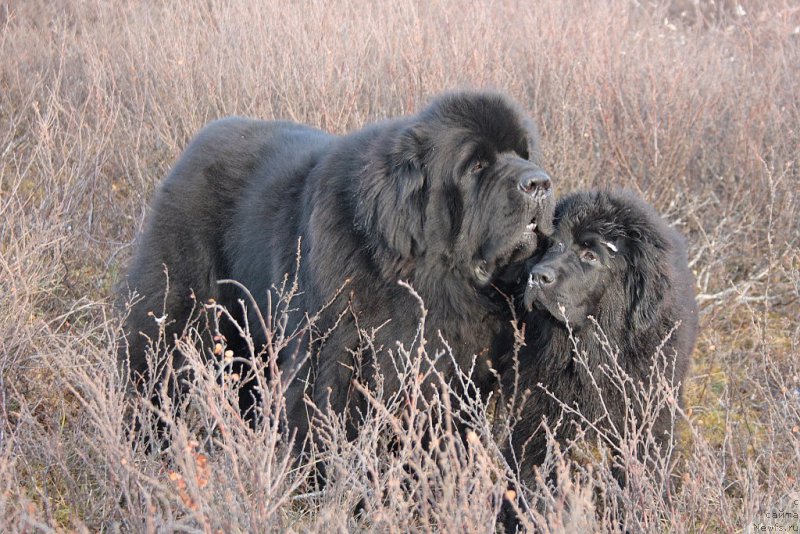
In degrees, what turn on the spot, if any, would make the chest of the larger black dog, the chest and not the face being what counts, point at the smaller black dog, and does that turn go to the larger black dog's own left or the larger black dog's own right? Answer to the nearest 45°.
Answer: approximately 45° to the larger black dog's own left

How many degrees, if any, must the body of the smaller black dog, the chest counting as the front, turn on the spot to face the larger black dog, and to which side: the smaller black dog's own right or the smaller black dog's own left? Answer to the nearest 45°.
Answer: approximately 45° to the smaller black dog's own right

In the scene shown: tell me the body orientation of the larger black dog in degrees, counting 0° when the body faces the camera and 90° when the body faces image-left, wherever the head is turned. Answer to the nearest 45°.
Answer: approximately 315°

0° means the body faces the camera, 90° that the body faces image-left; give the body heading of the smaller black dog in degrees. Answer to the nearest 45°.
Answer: approximately 45°
